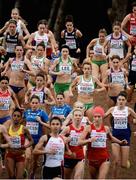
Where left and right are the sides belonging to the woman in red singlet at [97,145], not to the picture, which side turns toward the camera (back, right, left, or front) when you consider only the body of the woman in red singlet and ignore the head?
front
